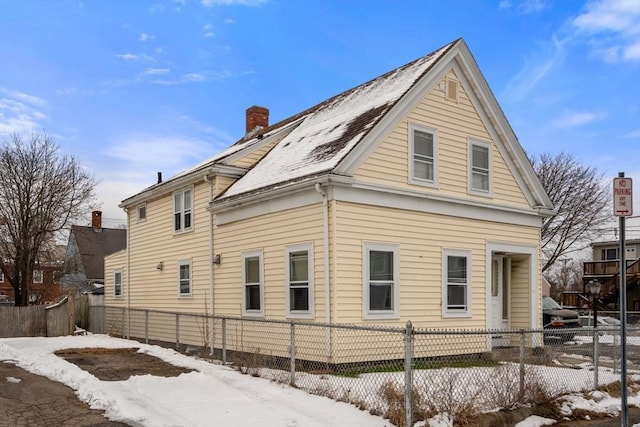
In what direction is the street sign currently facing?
toward the camera

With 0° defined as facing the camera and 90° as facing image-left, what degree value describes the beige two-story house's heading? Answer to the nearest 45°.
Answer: approximately 315°

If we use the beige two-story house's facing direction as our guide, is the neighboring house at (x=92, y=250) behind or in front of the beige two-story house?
behind

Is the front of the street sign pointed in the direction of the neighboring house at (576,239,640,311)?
no

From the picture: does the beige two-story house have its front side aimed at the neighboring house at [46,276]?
no

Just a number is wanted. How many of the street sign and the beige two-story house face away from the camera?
0

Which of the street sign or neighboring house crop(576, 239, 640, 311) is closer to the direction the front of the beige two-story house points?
the street sign

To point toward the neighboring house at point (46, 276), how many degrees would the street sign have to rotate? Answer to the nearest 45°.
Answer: approximately 135° to its right
